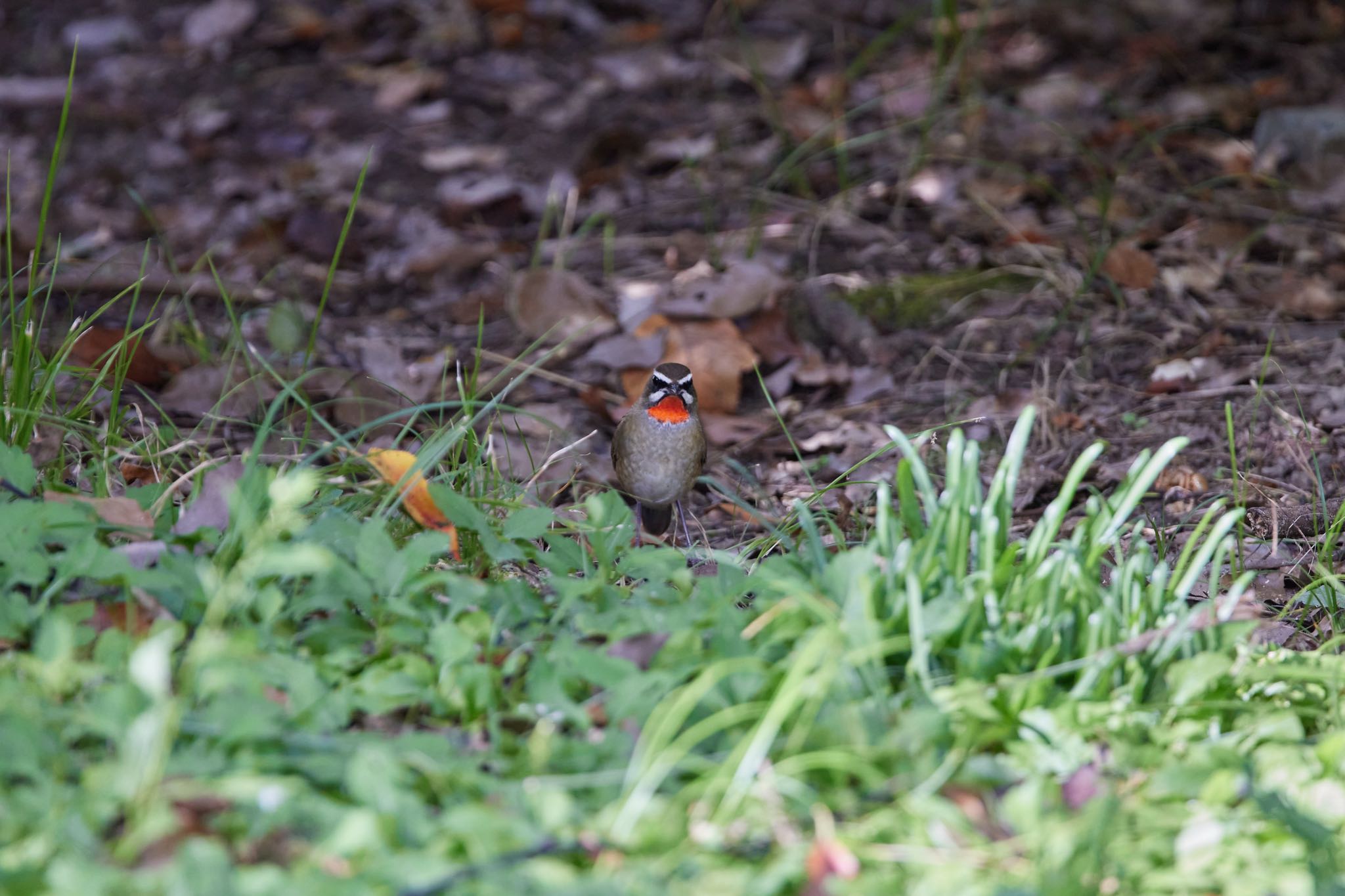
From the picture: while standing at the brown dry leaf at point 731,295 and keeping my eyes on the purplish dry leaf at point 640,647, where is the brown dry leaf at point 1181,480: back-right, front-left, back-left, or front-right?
front-left

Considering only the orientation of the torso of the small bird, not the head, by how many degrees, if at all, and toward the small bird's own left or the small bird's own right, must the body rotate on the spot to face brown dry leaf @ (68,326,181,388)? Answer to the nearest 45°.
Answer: approximately 90° to the small bird's own right

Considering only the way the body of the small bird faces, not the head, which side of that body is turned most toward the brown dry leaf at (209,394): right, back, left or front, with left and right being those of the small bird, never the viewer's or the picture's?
right

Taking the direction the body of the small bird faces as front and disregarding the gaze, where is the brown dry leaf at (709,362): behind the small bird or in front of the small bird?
behind

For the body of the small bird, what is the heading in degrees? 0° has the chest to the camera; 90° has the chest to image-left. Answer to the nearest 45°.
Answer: approximately 0°

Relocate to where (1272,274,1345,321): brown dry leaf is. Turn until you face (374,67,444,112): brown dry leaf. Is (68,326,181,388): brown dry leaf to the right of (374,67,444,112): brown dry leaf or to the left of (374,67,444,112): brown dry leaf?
left

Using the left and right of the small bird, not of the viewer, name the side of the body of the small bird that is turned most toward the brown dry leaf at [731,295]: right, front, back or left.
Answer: back

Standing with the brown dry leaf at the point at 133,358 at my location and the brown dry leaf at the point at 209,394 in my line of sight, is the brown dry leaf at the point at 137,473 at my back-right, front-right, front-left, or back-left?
front-right

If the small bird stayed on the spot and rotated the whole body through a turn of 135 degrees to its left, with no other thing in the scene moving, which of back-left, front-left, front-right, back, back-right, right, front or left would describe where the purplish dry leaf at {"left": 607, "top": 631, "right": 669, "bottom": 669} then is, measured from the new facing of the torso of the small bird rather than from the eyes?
back-right

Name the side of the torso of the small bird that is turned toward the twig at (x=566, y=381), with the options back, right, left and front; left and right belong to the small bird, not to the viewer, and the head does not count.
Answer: back

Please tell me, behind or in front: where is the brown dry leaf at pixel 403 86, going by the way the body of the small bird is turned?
behind
